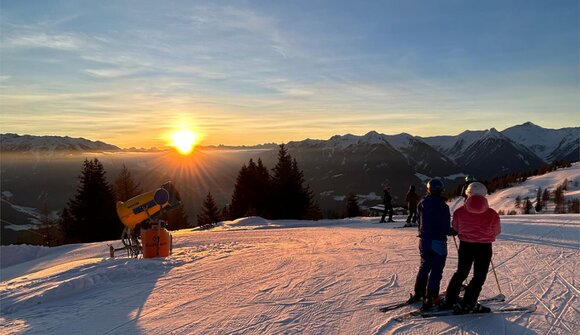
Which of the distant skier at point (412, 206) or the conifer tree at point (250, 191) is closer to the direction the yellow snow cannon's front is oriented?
the distant skier

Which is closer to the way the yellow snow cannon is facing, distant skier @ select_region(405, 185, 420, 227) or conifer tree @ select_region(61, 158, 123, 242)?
the distant skier

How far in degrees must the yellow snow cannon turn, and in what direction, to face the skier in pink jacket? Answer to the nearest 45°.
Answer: approximately 45° to its right

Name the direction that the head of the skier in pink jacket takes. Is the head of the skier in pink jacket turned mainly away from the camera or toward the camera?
away from the camera

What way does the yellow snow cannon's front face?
to the viewer's right

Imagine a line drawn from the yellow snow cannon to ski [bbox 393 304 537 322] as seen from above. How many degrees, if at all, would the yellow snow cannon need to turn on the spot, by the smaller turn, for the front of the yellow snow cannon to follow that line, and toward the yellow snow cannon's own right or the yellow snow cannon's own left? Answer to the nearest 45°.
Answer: approximately 45° to the yellow snow cannon's own right

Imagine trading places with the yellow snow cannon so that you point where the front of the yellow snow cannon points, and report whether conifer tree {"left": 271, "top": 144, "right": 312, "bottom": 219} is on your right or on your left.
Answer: on your left

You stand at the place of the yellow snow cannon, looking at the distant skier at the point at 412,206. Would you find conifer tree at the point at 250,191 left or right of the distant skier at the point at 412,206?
left

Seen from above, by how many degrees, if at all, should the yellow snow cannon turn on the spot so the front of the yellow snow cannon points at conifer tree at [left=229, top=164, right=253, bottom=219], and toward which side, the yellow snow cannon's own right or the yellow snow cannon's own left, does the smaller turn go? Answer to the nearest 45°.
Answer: approximately 90° to the yellow snow cannon's own left
